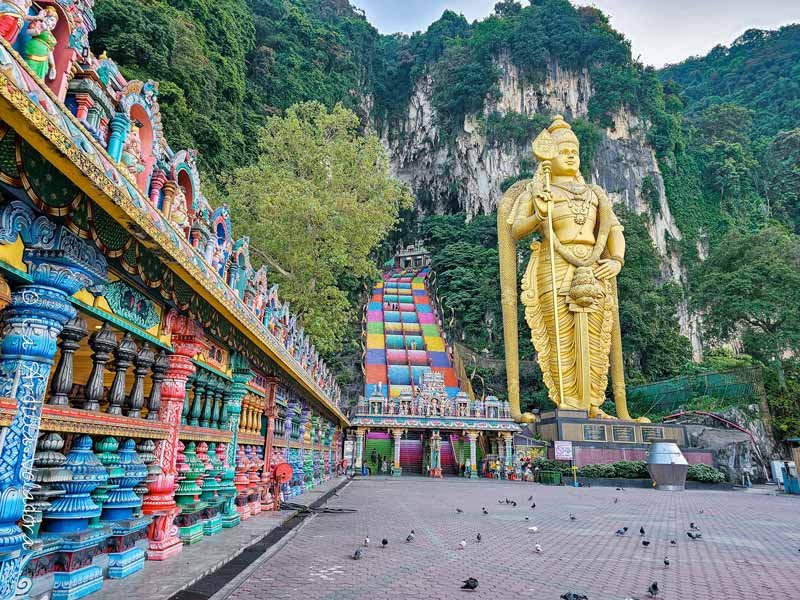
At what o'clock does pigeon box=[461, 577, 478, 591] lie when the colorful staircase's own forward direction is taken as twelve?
The pigeon is roughly at 12 o'clock from the colorful staircase.

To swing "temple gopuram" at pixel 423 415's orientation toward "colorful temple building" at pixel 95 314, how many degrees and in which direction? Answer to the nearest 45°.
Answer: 0° — it already faces it

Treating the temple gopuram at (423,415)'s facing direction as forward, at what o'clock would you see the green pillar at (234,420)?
The green pillar is roughly at 12 o'clock from the temple gopuram.

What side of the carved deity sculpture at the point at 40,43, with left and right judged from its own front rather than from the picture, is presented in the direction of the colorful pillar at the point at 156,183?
left

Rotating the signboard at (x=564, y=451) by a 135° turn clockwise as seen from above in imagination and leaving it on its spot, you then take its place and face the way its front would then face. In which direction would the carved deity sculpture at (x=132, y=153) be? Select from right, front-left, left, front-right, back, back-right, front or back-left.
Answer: back-left

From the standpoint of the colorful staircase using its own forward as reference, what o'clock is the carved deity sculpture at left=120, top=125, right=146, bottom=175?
The carved deity sculpture is roughly at 12 o'clock from the colorful staircase.

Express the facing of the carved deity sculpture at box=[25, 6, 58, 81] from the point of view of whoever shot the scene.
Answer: facing the viewer and to the right of the viewer

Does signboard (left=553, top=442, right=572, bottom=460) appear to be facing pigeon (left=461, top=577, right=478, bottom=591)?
yes

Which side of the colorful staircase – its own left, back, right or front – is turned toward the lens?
front

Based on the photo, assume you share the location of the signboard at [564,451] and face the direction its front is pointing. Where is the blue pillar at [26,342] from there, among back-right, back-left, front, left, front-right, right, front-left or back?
front

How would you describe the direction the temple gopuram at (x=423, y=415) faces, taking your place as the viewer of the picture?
facing the viewer

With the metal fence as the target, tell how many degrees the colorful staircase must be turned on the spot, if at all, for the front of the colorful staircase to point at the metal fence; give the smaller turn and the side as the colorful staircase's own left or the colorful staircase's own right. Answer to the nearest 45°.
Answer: approximately 45° to the colorful staircase's own left

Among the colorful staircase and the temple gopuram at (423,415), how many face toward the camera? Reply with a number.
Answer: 2
